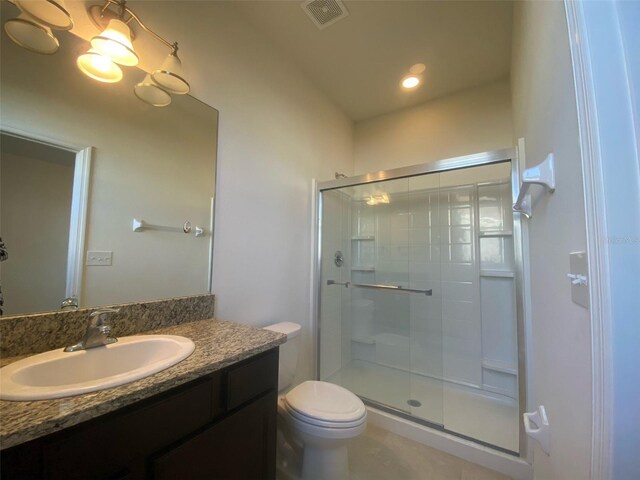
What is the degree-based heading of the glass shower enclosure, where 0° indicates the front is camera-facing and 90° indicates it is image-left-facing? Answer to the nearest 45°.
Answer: approximately 45°

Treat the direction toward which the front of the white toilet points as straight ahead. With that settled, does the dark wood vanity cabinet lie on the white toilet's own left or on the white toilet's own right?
on the white toilet's own right

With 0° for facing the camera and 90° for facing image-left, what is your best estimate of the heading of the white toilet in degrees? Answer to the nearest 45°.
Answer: approximately 315°

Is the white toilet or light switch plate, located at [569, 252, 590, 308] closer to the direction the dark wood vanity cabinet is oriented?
the light switch plate
